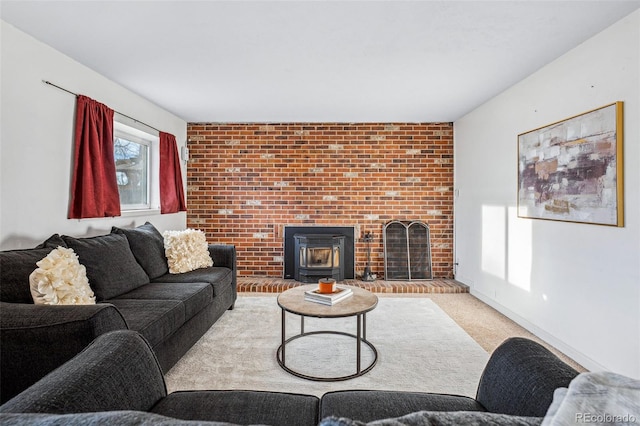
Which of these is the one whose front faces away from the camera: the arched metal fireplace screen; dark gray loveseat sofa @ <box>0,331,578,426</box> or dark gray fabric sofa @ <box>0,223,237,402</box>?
dark gray loveseat sofa @ <box>0,331,578,426</box>

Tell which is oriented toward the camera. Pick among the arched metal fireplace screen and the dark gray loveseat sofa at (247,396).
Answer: the arched metal fireplace screen

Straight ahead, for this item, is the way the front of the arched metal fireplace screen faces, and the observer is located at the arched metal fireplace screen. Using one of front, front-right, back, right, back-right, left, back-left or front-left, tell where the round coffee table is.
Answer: front

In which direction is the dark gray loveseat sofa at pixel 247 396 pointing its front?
away from the camera

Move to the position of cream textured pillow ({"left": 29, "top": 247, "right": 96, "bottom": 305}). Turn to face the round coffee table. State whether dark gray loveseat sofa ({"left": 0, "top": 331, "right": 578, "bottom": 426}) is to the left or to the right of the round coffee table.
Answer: right

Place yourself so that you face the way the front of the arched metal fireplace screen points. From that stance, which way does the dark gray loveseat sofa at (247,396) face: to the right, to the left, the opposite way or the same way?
the opposite way

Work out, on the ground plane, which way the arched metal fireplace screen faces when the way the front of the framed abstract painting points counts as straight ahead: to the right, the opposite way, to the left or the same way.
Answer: to the left

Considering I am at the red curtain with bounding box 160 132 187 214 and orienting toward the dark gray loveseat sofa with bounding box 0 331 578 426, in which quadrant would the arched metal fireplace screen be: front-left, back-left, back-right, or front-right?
front-left

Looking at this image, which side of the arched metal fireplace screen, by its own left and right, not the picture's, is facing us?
front

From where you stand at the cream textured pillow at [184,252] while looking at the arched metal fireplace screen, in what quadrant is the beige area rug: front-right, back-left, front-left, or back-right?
front-right

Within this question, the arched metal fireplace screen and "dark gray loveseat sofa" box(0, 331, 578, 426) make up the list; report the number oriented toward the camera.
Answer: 1

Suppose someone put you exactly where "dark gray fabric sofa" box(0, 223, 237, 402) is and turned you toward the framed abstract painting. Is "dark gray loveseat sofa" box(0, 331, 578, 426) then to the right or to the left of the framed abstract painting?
right

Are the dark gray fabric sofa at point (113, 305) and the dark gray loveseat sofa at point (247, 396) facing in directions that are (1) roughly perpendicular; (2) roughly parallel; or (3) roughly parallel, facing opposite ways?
roughly perpendicular

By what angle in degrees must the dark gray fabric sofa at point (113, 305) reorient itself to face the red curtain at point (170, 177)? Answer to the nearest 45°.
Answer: approximately 135° to its left

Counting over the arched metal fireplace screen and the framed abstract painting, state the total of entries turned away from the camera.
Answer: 0

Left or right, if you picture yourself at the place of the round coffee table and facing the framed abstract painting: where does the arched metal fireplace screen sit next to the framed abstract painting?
left

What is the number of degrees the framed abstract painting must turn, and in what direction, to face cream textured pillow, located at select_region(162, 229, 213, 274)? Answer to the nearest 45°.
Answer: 0° — it already faces it

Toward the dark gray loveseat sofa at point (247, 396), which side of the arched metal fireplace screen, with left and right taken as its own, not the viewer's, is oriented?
front

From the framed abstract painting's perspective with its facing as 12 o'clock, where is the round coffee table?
The round coffee table is roughly at 12 o'clock from the framed abstract painting.
